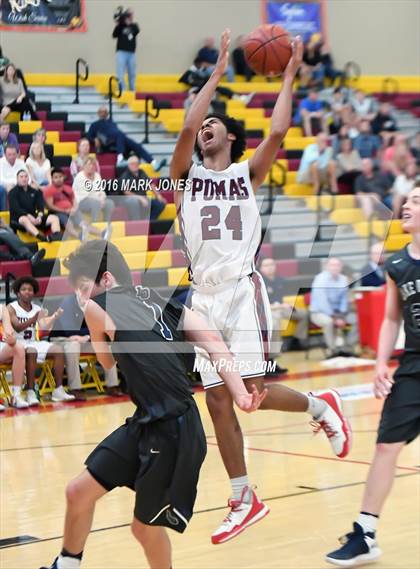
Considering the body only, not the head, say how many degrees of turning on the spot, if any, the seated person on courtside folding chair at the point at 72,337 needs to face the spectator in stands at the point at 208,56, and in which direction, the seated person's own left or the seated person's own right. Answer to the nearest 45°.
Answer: approximately 135° to the seated person's own left

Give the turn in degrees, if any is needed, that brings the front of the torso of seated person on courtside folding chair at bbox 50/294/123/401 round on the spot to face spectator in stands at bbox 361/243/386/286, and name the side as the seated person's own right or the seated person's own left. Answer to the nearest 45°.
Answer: approximately 90° to the seated person's own left

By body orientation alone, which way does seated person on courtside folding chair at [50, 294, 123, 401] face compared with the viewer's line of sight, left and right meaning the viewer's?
facing the viewer and to the right of the viewer

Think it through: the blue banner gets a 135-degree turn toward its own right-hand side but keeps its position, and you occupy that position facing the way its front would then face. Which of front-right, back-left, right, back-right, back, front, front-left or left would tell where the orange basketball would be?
back-left

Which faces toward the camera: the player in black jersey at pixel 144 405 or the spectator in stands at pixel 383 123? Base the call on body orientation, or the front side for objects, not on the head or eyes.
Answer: the spectator in stands

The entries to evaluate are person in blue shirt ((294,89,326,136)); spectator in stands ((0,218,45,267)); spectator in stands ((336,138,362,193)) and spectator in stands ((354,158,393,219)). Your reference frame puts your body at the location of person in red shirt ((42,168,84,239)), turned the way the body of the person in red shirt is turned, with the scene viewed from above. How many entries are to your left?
3

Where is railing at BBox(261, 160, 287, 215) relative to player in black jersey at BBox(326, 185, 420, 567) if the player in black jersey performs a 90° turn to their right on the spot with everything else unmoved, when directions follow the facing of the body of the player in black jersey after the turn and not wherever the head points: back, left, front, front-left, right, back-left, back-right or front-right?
front-right

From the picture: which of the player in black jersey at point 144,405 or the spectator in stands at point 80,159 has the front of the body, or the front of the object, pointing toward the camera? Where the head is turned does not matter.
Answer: the spectator in stands

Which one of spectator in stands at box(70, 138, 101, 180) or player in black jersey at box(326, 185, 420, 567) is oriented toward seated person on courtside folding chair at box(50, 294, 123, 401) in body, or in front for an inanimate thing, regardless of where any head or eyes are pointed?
spectator in stands at box(70, 138, 101, 180)

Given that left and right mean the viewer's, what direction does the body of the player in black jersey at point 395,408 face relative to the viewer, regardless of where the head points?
facing the viewer and to the left of the viewer

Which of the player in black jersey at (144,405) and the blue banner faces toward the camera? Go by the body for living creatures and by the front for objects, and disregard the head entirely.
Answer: the blue banner

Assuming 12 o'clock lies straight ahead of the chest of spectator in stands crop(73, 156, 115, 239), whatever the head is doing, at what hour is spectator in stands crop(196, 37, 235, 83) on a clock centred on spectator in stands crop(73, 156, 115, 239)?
spectator in stands crop(196, 37, 235, 83) is roughly at 8 o'clock from spectator in stands crop(73, 156, 115, 239).

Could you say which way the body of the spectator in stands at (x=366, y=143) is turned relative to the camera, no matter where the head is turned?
toward the camera
